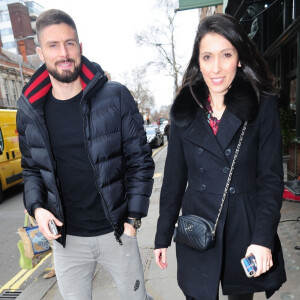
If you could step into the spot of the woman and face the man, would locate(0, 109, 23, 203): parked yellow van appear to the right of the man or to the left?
right

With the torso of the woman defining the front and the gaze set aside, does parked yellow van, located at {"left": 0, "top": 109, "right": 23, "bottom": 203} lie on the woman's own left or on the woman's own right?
on the woman's own right

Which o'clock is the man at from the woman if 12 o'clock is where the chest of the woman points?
The man is roughly at 3 o'clock from the woman.
